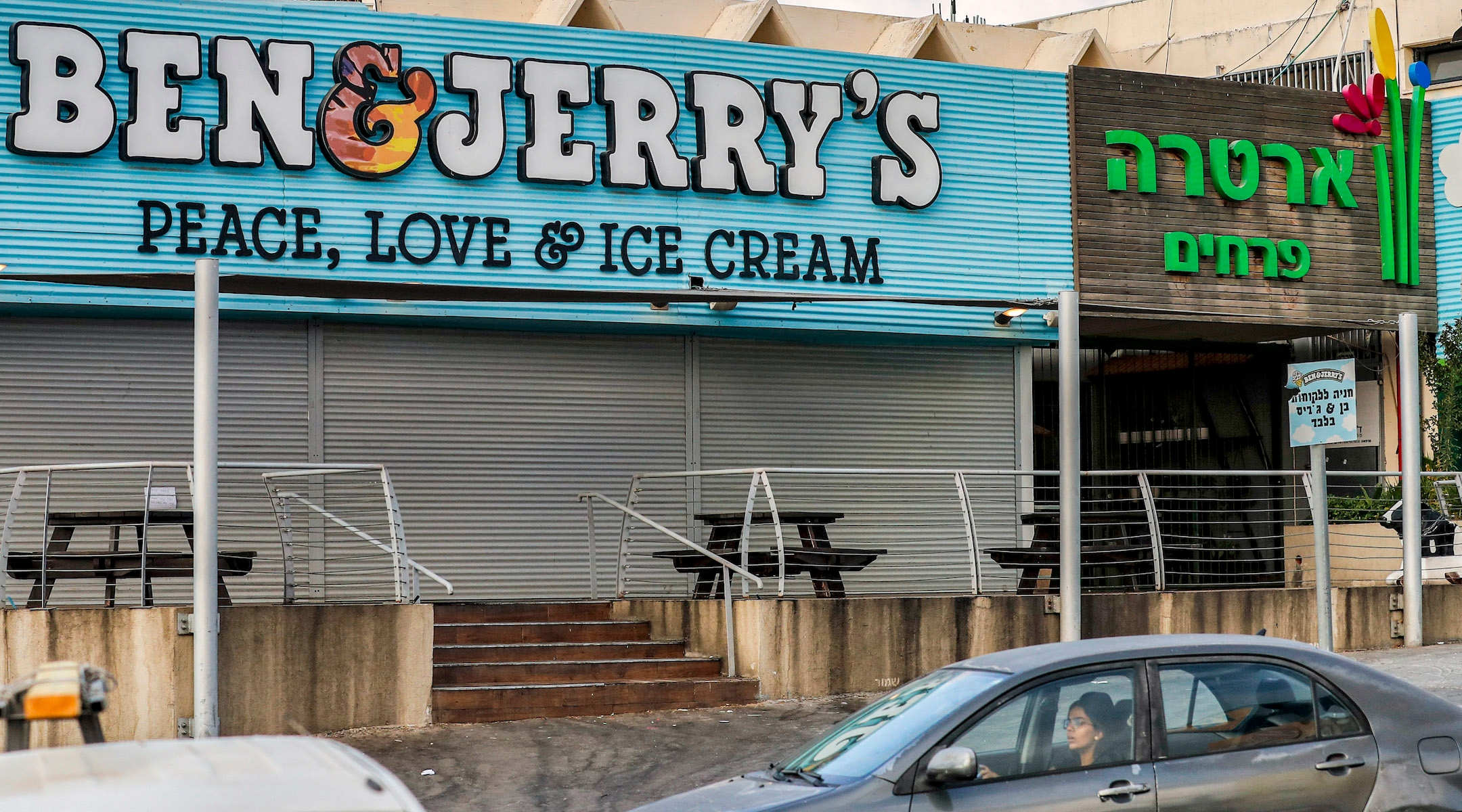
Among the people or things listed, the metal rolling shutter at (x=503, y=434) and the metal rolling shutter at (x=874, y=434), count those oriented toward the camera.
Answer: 2

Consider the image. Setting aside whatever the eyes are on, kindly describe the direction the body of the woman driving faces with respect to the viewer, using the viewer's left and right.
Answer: facing to the left of the viewer

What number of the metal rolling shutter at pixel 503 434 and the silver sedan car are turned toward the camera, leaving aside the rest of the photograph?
1

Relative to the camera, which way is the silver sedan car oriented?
to the viewer's left

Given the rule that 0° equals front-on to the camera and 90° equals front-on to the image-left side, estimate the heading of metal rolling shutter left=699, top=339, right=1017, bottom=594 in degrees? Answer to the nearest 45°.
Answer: approximately 0°

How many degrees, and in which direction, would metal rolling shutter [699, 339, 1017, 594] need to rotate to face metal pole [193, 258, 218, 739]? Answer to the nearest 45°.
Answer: approximately 45° to its right

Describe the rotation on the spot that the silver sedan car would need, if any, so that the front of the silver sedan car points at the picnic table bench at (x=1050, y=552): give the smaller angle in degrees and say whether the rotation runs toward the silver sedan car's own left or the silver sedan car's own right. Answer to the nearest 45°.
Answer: approximately 90° to the silver sedan car's own right

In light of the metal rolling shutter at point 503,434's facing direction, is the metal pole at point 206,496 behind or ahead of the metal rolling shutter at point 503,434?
ahead

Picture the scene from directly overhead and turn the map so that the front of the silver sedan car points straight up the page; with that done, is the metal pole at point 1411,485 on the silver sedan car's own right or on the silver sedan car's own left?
on the silver sedan car's own right

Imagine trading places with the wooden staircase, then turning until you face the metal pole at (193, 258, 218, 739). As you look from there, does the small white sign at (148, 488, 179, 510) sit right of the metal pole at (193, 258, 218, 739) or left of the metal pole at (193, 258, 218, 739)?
right

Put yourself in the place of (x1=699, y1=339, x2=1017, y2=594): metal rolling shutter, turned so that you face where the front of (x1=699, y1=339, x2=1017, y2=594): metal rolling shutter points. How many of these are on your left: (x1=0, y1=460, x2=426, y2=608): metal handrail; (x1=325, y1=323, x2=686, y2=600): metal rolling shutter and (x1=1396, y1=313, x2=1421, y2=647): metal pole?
1

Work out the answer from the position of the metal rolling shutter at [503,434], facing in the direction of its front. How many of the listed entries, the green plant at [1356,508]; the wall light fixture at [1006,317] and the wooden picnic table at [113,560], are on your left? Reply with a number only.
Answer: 2

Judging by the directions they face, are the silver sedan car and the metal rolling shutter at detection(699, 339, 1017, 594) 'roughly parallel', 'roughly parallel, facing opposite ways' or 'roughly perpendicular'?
roughly perpendicular

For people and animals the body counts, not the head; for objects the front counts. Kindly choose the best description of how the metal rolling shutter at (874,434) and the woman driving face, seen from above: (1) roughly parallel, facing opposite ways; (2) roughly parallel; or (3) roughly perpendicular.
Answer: roughly perpendicular
